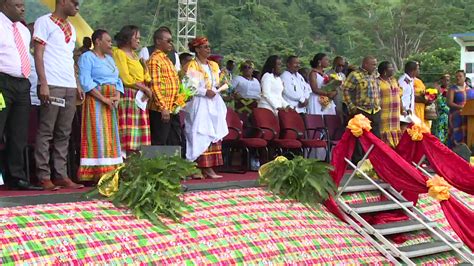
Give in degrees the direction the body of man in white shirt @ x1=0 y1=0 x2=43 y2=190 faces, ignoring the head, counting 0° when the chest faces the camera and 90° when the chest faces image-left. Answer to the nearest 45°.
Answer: approximately 315°

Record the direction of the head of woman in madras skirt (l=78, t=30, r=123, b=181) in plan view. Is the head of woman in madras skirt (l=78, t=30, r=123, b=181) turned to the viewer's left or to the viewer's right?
to the viewer's right

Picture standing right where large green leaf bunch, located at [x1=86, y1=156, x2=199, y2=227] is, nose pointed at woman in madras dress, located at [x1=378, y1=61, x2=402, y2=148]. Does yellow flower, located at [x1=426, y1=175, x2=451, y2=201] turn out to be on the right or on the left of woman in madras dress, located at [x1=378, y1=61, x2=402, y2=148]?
right

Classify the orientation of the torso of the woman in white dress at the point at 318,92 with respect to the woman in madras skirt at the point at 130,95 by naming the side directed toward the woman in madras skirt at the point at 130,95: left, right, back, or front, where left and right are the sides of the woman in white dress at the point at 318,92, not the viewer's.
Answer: right

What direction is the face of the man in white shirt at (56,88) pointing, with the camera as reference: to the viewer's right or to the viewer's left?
to the viewer's right

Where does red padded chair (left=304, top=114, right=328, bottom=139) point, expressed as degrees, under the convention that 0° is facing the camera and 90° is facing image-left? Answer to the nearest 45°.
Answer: approximately 315°

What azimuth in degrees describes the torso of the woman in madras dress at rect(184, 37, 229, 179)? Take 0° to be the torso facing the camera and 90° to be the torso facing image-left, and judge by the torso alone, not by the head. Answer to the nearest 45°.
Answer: approximately 315°
